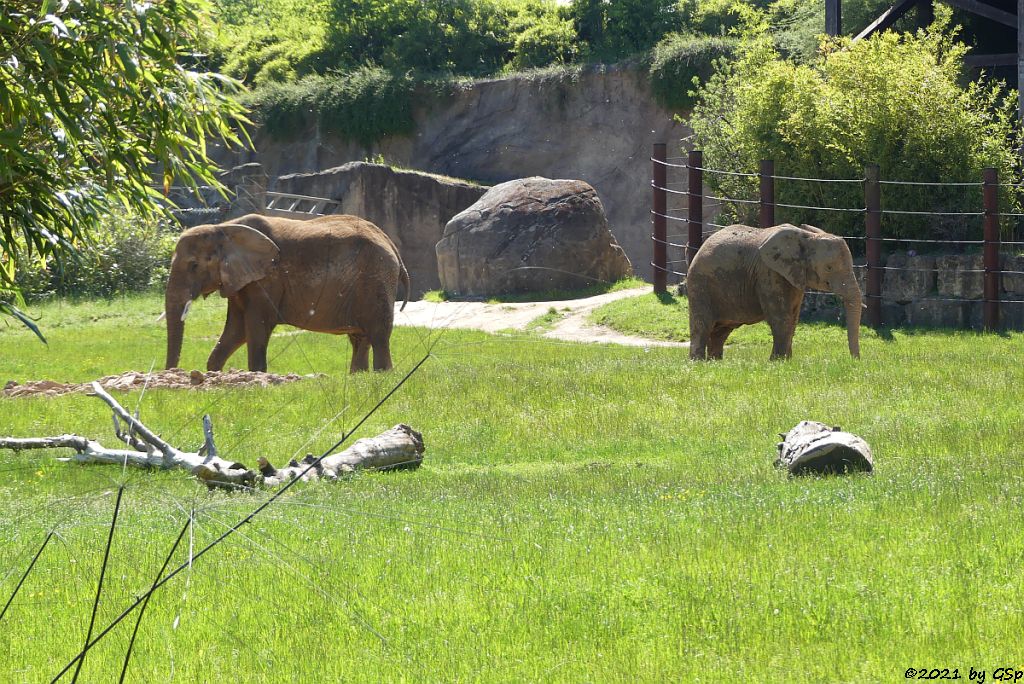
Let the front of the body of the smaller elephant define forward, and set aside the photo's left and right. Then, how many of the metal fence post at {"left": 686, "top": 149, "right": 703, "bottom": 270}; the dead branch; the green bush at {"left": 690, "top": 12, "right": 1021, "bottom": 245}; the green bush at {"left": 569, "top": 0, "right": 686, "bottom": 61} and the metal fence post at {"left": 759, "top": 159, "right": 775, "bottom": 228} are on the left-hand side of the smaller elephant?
4

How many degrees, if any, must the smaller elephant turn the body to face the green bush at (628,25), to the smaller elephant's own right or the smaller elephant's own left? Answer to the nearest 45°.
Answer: approximately 90° to the smaller elephant's own left

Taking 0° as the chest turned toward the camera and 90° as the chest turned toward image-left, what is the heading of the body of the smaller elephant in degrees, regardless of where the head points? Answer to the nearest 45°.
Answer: approximately 270°

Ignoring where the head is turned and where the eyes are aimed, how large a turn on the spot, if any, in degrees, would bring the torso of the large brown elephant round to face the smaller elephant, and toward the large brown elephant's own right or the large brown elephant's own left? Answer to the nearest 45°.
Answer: approximately 180°

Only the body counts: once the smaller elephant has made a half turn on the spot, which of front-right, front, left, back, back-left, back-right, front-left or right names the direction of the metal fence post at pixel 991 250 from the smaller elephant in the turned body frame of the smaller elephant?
back-right

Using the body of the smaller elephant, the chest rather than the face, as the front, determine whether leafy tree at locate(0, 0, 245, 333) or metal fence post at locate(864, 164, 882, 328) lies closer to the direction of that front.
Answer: the metal fence post

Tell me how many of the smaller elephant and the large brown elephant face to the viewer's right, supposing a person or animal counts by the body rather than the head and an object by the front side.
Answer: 1

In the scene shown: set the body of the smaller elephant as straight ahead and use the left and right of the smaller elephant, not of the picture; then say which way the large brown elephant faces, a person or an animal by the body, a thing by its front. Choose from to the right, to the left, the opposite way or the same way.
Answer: the opposite way

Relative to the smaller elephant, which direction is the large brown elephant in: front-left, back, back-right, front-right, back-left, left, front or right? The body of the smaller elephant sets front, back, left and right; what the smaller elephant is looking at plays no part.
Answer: back

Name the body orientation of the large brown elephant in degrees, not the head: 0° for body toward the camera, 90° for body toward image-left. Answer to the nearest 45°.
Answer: approximately 90°

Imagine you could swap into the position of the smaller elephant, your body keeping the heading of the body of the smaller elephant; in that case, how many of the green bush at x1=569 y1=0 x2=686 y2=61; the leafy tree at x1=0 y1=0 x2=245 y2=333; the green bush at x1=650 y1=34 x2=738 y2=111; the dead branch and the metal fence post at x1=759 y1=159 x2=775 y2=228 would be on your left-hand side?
3

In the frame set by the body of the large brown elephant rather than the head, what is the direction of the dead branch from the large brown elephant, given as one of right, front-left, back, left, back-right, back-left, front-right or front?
left

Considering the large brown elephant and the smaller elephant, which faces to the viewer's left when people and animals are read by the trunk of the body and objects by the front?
the large brown elephant

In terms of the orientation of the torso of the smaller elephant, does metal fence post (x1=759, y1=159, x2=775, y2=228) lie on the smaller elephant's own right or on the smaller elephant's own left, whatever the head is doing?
on the smaller elephant's own left

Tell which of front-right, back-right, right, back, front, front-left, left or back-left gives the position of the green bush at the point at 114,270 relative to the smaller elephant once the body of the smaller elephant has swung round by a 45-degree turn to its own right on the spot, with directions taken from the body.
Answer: back

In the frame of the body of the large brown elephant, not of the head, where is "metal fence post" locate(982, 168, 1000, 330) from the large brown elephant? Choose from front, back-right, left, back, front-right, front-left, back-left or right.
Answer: back

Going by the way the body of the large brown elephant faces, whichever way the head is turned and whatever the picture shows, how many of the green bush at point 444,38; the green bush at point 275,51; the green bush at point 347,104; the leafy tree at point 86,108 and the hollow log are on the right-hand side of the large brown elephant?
3
